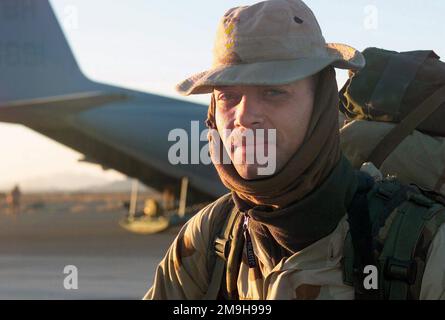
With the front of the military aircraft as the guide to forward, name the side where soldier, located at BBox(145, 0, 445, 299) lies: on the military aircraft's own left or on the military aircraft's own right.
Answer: on the military aircraft's own right

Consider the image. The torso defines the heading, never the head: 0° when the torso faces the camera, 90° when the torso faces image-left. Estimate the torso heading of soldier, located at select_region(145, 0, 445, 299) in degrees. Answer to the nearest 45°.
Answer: approximately 45°

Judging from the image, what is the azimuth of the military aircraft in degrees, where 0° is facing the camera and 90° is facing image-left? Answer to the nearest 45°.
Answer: approximately 225°

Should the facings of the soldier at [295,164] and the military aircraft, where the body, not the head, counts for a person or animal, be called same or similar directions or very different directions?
very different directions

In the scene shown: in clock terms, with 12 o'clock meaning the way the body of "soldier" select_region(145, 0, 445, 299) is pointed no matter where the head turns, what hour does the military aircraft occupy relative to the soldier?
The military aircraft is roughly at 4 o'clock from the soldier.
